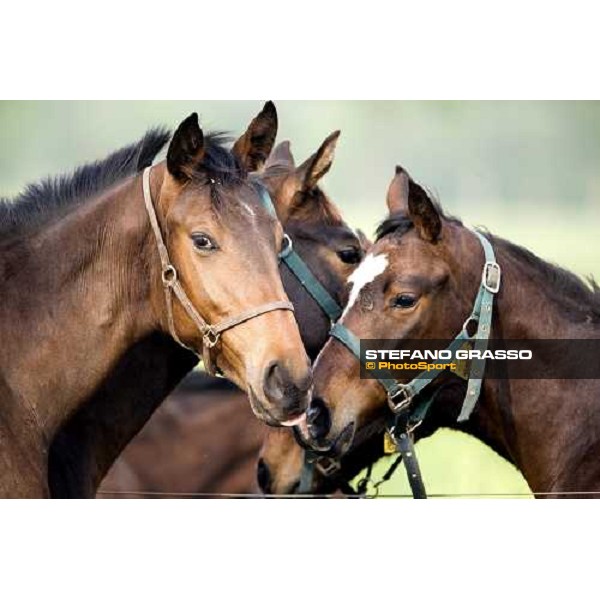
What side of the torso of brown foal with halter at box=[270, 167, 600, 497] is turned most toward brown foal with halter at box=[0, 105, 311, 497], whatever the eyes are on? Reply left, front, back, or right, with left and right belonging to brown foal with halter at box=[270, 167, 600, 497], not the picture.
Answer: front

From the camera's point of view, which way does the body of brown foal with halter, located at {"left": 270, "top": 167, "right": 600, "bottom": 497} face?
to the viewer's left
